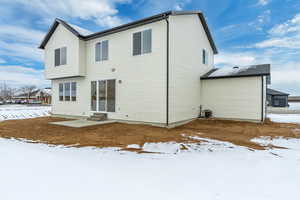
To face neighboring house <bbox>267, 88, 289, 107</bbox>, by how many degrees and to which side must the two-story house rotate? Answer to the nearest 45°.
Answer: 0° — it already faces it

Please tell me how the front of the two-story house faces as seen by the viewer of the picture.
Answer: facing away from the viewer and to the right of the viewer
